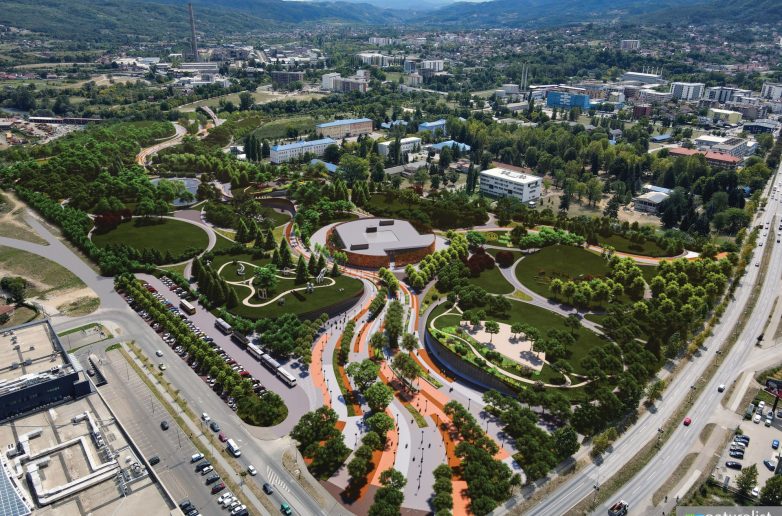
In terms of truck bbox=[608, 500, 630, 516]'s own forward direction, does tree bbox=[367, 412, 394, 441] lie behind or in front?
behind
